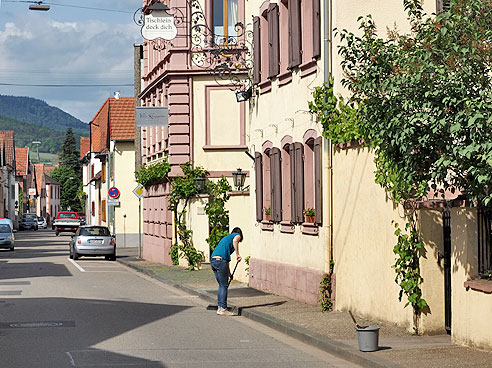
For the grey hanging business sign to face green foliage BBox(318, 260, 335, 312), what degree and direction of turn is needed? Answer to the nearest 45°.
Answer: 0° — it already faces it

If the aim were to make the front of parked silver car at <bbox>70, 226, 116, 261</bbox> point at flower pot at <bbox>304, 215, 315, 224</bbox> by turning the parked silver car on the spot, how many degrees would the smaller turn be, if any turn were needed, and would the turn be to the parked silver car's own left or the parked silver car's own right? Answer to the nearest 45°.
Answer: approximately 180°

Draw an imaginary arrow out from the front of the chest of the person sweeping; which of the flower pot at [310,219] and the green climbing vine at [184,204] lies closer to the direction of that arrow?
the flower pot

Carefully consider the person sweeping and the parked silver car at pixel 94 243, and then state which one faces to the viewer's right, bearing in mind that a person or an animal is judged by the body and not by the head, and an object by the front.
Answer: the person sweeping

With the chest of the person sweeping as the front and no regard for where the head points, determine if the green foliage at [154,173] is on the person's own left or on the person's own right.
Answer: on the person's own left

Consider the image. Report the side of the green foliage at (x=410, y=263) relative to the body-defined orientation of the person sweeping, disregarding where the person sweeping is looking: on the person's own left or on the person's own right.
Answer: on the person's own right

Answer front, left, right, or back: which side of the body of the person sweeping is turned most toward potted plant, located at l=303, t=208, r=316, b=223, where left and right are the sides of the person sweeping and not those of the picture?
front

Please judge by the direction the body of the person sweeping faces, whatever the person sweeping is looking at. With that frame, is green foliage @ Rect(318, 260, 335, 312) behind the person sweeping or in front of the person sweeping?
in front

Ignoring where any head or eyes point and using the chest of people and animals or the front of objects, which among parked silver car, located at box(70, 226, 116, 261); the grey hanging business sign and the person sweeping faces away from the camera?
the parked silver car

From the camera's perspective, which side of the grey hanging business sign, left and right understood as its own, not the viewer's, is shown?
front

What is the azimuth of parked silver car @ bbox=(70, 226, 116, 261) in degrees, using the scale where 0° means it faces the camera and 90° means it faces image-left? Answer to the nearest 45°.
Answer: approximately 180°

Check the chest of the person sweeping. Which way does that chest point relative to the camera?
to the viewer's right
